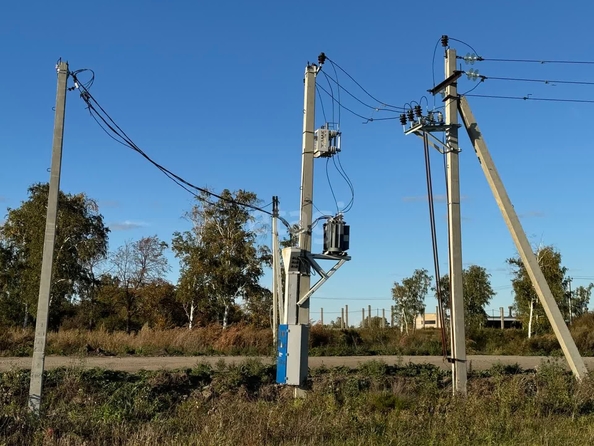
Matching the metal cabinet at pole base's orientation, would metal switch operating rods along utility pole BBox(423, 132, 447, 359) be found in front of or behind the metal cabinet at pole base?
behind

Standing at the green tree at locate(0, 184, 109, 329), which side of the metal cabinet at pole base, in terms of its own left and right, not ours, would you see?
right

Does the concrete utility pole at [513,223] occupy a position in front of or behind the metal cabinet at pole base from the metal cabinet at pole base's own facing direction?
behind

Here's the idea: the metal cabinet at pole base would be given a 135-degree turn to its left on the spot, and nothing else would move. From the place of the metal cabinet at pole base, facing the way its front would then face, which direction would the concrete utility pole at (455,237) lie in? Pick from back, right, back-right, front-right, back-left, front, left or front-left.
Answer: front

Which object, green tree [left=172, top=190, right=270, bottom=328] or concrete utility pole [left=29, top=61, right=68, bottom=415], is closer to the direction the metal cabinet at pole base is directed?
the concrete utility pole

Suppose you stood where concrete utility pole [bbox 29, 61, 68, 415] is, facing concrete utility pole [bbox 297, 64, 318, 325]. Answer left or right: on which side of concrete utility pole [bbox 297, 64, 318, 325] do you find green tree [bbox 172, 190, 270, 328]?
left

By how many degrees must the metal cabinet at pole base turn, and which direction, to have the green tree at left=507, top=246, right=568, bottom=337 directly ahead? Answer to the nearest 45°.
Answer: approximately 180°

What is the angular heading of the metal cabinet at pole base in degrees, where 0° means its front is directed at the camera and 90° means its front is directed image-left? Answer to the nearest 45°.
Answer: approximately 45°

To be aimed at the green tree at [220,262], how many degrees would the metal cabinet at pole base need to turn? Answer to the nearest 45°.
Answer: approximately 135° to its right
